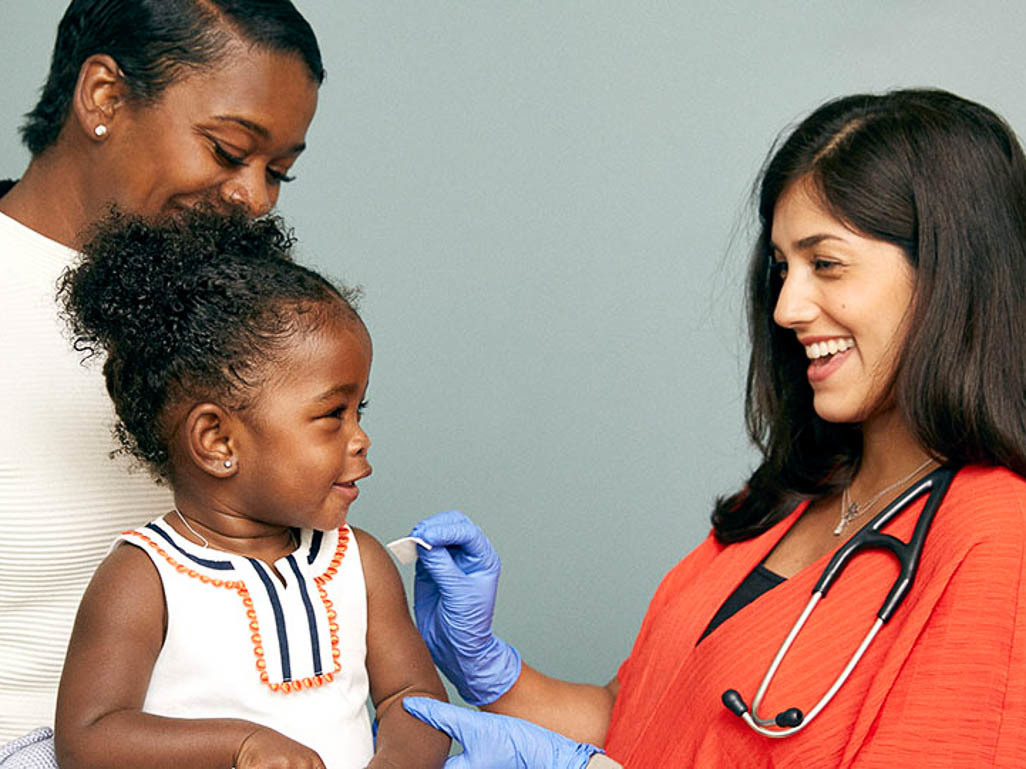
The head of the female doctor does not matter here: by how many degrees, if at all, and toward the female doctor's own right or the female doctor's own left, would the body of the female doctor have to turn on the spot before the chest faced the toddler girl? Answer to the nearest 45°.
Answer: approximately 45° to the female doctor's own right

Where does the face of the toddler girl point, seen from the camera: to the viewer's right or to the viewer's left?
to the viewer's right

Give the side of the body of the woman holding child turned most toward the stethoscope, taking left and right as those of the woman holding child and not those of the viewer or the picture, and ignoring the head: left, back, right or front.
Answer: front

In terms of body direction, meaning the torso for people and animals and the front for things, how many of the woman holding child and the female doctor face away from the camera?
0

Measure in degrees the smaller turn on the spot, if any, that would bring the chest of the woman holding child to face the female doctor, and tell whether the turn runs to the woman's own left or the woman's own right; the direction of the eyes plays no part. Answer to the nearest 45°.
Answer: approximately 45° to the woman's own left

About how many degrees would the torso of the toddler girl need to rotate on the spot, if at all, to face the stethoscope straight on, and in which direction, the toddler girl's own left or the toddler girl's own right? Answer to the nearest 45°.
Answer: approximately 45° to the toddler girl's own left

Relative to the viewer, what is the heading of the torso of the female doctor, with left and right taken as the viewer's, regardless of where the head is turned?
facing the viewer and to the left of the viewer

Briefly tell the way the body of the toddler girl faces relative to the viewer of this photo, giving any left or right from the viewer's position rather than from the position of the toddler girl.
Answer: facing the viewer and to the right of the viewer
